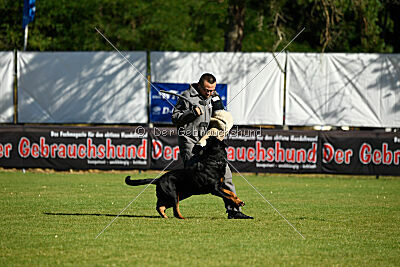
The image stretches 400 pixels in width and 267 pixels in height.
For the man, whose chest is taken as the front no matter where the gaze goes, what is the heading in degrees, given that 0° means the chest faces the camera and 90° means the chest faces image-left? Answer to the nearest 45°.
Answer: approximately 315°

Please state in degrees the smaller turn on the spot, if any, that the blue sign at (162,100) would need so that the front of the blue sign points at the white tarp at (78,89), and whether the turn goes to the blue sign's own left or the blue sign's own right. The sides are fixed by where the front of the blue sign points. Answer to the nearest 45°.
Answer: approximately 90° to the blue sign's own right

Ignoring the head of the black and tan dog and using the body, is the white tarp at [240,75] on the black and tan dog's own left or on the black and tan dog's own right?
on the black and tan dog's own left

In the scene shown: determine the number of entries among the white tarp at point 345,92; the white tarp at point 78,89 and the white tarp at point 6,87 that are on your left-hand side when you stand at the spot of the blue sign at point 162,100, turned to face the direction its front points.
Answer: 1

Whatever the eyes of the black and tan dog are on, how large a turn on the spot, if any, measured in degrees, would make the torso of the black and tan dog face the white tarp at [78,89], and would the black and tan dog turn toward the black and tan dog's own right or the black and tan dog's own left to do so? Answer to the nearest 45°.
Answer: approximately 90° to the black and tan dog's own left

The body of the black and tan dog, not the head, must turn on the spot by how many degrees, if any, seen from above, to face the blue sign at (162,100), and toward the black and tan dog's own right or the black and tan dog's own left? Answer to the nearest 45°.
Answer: approximately 90° to the black and tan dog's own left

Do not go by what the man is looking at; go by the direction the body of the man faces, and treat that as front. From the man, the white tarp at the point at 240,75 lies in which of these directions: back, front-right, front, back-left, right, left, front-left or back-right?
back-left

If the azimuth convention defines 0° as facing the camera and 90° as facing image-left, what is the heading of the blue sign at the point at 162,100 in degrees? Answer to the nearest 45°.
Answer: approximately 0°

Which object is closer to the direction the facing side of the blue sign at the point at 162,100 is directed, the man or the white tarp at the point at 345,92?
the man

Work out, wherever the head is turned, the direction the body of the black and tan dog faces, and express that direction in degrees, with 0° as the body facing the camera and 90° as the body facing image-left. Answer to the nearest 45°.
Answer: approximately 270°

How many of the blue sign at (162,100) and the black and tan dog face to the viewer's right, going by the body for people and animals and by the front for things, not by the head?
1
